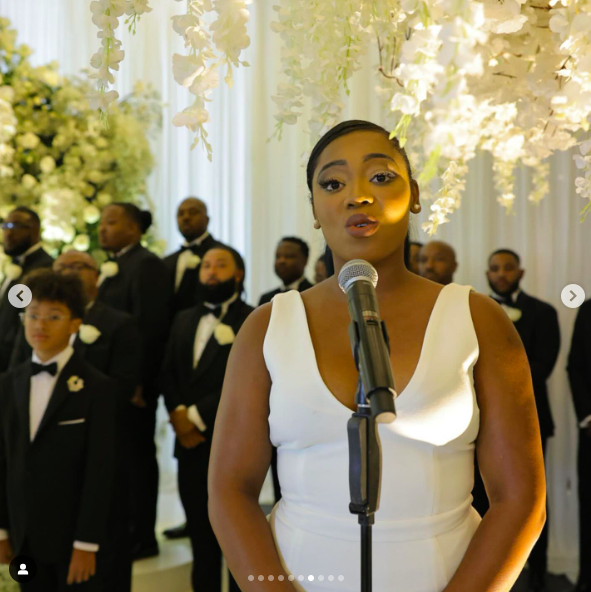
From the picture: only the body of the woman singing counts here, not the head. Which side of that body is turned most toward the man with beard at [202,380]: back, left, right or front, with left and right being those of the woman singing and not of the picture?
back

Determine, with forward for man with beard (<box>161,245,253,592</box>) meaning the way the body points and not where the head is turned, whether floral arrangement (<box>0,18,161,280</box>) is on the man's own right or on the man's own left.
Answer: on the man's own right

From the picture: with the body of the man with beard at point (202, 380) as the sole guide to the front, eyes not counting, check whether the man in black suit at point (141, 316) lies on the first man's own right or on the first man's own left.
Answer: on the first man's own right

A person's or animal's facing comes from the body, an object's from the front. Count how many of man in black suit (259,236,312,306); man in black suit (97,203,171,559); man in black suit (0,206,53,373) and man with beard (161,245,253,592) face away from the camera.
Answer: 0

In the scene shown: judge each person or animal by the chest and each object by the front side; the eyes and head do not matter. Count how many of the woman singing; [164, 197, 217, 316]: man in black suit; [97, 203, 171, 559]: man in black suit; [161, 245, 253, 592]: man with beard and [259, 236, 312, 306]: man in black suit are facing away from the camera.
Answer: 0

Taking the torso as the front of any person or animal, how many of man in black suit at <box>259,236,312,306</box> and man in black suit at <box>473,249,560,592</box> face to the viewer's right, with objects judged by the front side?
0

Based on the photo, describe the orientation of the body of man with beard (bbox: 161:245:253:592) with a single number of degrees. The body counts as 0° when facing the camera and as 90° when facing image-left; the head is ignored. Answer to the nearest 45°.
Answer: approximately 45°

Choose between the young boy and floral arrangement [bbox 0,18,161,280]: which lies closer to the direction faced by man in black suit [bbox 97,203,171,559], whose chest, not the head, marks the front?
the young boy

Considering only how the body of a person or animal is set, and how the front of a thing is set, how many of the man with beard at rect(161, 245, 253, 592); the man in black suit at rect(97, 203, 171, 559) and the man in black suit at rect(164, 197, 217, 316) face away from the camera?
0

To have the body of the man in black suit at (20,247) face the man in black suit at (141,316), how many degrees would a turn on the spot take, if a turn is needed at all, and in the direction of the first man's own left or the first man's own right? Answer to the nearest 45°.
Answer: approximately 90° to the first man's own left

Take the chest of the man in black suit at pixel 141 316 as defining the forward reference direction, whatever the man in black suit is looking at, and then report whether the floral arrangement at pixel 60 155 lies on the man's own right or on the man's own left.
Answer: on the man's own right

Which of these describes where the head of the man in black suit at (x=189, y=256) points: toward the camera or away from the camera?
toward the camera

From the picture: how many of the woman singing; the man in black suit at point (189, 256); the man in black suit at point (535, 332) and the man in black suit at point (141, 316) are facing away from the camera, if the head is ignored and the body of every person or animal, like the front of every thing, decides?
0

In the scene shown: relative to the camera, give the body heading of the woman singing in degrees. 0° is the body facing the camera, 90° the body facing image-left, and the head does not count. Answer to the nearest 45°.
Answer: approximately 0°

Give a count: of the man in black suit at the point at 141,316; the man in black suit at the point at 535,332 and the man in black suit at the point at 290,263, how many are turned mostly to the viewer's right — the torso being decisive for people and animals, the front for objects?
0

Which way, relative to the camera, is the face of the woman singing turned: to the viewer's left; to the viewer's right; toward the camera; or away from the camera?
toward the camera

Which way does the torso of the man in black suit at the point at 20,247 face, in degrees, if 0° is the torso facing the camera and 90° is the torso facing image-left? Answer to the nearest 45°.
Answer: approximately 45°
